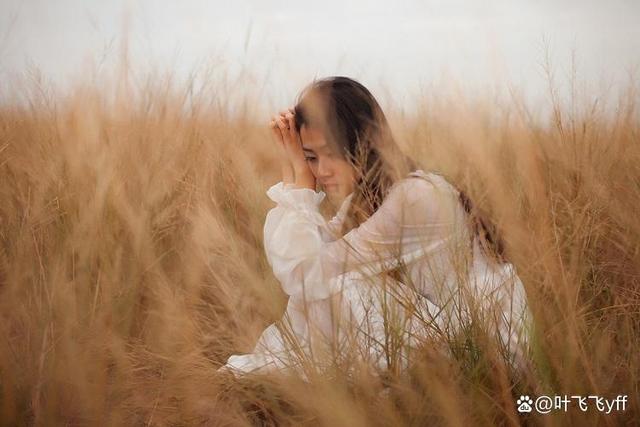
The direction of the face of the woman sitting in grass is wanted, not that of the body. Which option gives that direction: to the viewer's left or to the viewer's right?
to the viewer's left

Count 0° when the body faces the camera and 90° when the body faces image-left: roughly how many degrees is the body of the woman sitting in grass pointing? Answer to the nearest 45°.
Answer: approximately 90°
